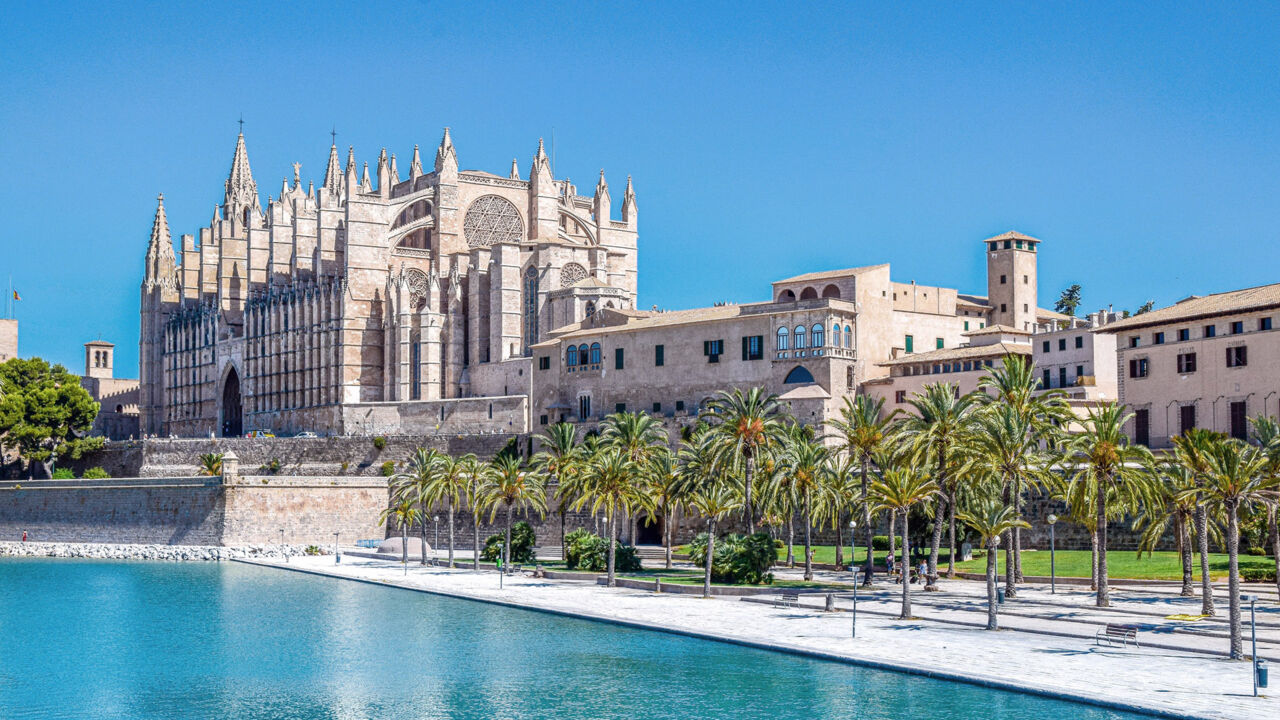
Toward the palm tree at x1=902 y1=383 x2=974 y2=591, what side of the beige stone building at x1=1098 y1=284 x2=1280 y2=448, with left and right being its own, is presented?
front

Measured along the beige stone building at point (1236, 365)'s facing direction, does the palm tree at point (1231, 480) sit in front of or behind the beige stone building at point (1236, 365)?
in front

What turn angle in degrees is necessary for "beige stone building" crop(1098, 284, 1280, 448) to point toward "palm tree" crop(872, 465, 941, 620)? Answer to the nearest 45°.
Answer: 0° — it already faces it

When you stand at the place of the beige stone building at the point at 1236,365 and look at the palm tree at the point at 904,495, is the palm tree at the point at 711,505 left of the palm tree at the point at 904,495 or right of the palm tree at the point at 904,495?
right

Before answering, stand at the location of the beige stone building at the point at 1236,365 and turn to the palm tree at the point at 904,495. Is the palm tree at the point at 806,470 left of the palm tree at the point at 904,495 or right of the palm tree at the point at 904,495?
right

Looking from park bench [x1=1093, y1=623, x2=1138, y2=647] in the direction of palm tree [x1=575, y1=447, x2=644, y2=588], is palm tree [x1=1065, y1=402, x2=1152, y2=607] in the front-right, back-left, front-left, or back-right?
front-right

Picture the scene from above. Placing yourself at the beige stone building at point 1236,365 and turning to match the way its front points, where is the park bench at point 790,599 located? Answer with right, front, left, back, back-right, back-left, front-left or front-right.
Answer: front

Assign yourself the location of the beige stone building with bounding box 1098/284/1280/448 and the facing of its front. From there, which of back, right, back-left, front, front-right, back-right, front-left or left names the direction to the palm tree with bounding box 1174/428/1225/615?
front-left

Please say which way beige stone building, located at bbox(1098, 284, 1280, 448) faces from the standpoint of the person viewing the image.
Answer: facing the viewer and to the left of the viewer

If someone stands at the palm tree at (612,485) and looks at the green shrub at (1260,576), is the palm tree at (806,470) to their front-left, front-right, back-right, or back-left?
front-left

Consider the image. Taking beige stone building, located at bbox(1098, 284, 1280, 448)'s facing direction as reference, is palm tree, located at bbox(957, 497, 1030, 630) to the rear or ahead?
ahead
